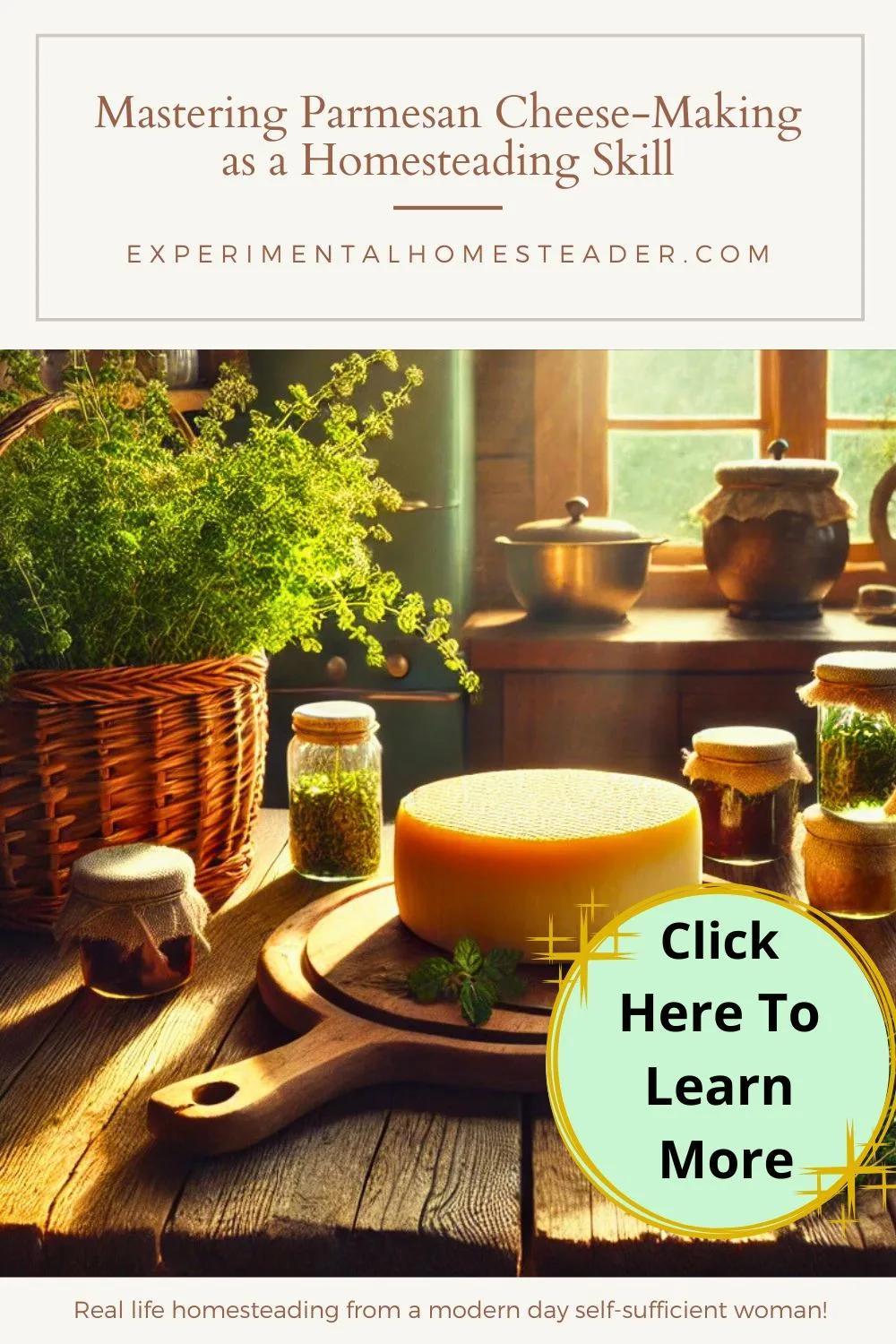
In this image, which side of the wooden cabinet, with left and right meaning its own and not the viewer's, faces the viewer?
front

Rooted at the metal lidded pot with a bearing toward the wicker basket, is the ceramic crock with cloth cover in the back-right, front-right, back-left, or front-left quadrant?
back-left

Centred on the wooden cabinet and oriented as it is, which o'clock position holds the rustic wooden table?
The rustic wooden table is roughly at 12 o'clock from the wooden cabinet.

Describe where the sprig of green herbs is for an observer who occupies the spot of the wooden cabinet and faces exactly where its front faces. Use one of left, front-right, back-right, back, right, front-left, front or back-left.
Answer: front

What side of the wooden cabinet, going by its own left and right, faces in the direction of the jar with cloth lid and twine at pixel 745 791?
front

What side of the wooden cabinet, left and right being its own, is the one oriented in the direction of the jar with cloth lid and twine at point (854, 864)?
front

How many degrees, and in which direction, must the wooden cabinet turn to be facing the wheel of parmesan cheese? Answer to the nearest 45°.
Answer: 0° — it already faces it

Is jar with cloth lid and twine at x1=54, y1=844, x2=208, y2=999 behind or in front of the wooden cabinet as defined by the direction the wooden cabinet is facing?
in front
